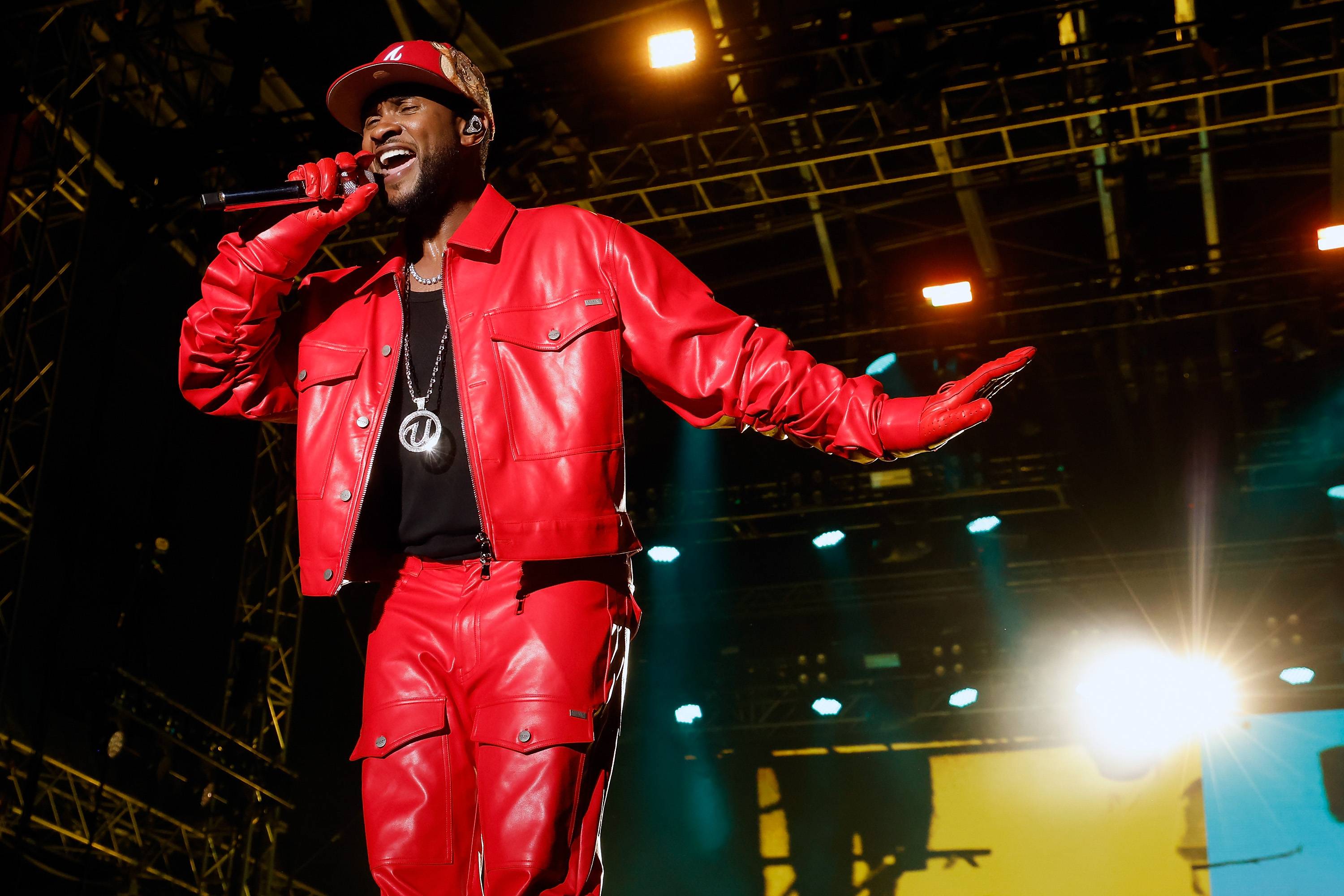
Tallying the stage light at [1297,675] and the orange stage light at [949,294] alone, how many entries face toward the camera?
2

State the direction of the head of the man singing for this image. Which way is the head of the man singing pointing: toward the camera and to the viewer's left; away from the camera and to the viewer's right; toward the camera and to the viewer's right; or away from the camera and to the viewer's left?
toward the camera and to the viewer's left

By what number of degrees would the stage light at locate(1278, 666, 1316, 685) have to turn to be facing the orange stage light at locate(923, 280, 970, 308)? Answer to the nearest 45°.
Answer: approximately 45° to its right

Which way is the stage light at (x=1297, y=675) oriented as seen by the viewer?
toward the camera

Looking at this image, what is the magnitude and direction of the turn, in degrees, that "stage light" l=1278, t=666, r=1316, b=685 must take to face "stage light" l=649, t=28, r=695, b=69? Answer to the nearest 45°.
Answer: approximately 45° to its right

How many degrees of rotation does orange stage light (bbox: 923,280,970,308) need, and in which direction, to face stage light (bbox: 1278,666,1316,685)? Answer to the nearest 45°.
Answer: approximately 135° to its left

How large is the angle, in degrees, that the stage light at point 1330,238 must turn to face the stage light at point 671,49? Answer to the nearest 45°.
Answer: approximately 45° to its right

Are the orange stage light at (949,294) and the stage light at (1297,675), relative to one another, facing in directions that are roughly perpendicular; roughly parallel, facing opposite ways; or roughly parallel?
roughly parallel

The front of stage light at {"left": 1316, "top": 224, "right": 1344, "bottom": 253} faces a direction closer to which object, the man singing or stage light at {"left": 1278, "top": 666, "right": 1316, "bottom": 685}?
the man singing

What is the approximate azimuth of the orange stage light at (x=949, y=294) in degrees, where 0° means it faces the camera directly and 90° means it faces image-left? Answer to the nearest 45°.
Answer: approximately 0°

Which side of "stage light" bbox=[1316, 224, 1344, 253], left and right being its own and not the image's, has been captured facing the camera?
front

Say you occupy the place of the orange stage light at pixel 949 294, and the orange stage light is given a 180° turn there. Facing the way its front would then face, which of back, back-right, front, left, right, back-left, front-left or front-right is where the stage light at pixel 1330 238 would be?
right
